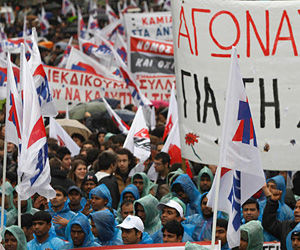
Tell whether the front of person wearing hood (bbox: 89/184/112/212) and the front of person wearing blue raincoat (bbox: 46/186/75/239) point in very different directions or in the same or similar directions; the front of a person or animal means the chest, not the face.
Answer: same or similar directions

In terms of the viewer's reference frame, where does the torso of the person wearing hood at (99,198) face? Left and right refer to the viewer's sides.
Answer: facing the viewer and to the left of the viewer

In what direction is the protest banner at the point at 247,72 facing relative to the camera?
toward the camera

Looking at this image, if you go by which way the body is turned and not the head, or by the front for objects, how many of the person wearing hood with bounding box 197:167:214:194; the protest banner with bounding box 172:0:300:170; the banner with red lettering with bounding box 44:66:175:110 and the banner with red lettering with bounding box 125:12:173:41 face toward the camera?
4

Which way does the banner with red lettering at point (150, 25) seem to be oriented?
toward the camera

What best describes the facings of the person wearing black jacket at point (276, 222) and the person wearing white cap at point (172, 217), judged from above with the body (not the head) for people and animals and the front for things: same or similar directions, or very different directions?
same or similar directions

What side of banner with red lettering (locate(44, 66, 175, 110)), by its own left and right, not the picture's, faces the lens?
front

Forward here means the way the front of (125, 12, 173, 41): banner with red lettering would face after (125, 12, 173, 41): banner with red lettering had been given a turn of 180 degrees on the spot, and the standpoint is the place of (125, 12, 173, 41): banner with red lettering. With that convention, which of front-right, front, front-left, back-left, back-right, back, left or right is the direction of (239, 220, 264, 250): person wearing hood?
back

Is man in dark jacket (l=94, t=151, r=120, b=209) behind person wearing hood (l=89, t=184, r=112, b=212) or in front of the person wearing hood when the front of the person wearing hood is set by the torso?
behind

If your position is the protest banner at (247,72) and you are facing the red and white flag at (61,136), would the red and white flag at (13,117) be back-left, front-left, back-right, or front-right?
front-left

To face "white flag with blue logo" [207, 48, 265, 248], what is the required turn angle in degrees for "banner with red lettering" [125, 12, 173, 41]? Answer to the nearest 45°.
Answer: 0° — it already faces it
